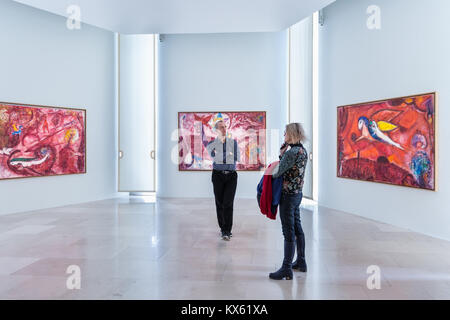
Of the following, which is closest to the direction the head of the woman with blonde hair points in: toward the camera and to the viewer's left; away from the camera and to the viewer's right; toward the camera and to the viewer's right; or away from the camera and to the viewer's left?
away from the camera and to the viewer's left

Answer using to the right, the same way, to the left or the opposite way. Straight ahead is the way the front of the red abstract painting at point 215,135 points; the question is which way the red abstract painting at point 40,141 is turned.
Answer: to the left

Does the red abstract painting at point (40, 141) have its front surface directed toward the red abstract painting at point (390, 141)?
yes

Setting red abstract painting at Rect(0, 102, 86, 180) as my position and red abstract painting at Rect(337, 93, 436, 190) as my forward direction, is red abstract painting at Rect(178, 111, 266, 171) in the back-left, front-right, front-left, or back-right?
front-left

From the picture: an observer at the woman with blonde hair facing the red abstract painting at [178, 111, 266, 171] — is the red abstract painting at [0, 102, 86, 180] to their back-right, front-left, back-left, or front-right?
front-left

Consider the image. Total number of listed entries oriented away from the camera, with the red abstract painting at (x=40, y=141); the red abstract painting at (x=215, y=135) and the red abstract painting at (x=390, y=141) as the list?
0

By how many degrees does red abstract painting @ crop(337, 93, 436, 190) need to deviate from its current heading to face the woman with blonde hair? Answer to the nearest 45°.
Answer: approximately 45° to its left

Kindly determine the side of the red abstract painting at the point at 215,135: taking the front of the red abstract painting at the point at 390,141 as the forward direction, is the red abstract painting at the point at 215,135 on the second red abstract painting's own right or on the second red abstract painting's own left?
on the second red abstract painting's own right

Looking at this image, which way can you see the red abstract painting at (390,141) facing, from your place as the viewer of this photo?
facing the viewer and to the left of the viewer

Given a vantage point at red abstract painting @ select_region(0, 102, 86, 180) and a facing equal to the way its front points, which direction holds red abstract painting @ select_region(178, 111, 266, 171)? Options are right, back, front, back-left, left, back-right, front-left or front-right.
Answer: front-left

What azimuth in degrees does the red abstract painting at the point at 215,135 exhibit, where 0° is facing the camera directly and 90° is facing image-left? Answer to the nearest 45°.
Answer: approximately 0°
